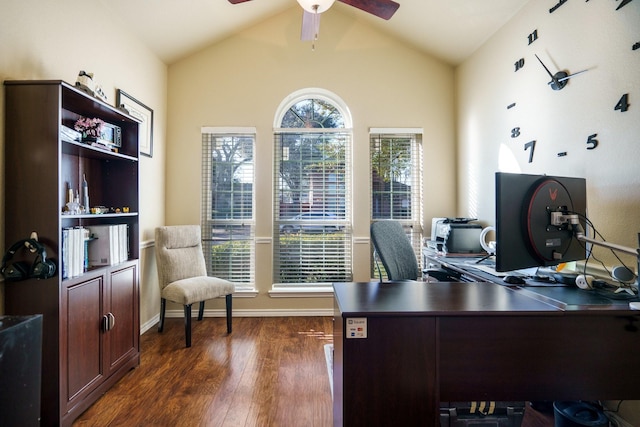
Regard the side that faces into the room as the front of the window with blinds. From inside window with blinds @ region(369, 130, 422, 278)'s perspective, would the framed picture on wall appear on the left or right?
on its right

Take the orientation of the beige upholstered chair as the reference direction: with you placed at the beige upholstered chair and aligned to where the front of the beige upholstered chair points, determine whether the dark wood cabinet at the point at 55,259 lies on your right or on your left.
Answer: on your right

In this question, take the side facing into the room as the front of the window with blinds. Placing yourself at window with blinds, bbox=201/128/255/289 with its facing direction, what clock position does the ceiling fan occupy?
The ceiling fan is roughly at 11 o'clock from the window with blinds.

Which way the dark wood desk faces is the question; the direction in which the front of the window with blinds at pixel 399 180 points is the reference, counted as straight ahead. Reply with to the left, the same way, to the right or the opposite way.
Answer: the opposite way

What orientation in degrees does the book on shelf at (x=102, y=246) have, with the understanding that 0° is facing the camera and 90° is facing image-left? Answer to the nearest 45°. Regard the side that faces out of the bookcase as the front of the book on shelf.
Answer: approximately 315°

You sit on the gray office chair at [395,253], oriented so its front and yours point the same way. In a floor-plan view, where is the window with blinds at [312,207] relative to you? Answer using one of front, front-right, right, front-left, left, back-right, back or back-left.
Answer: back

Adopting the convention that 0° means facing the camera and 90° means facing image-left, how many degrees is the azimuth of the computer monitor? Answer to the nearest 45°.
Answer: approximately 135°

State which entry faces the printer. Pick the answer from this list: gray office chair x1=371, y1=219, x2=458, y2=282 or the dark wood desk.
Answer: the dark wood desk
